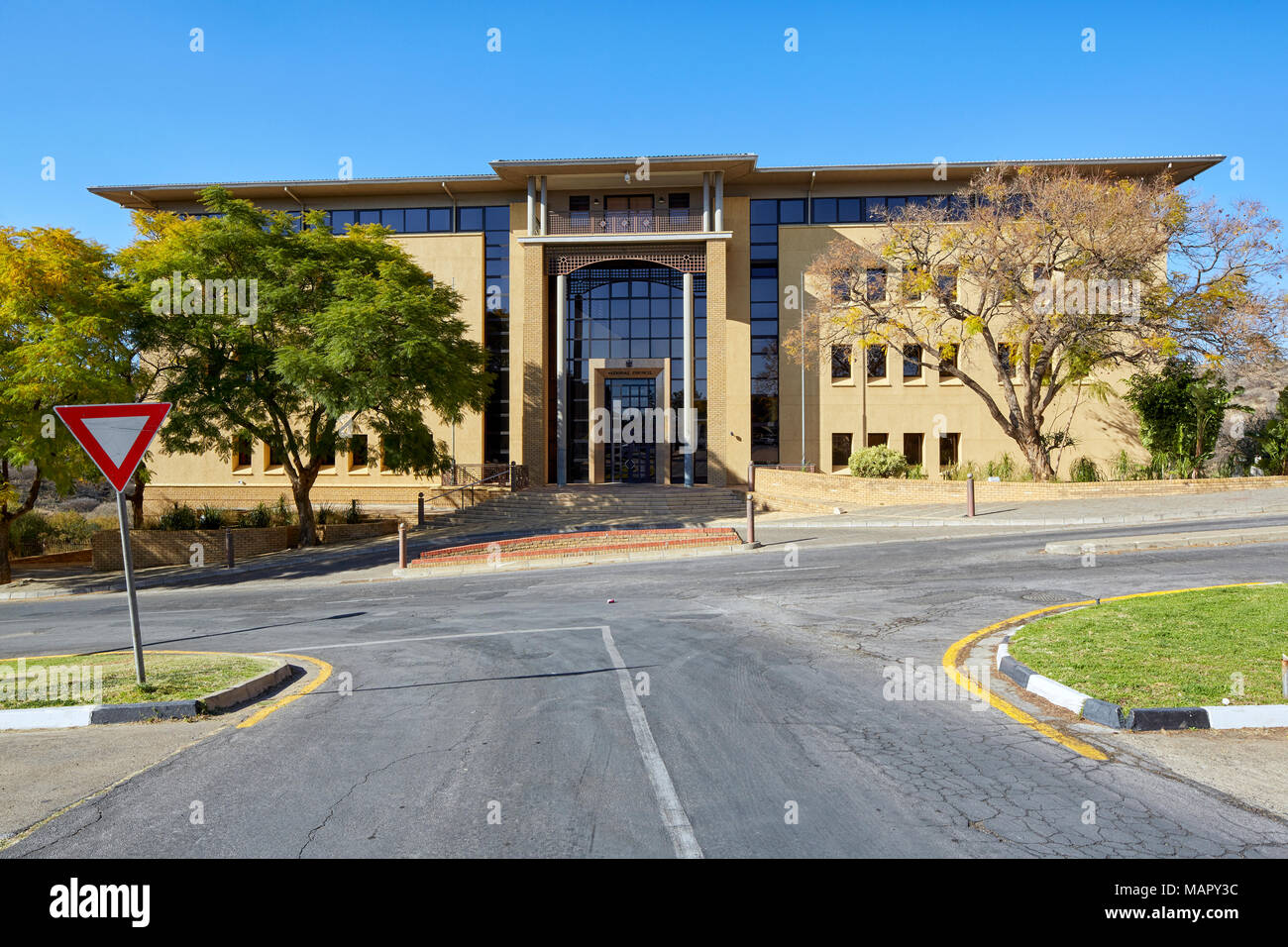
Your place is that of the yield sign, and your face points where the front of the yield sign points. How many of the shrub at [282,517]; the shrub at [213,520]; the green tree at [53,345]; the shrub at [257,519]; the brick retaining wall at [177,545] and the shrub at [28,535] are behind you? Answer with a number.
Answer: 6

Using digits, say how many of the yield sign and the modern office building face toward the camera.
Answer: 2

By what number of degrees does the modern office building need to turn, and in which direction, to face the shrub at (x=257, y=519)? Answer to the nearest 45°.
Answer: approximately 45° to its right

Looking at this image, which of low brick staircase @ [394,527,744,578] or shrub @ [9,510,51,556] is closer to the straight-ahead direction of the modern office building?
the low brick staircase

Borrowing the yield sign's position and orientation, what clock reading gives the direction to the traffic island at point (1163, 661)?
The traffic island is roughly at 10 o'clock from the yield sign.

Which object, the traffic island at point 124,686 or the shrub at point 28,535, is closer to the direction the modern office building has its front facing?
the traffic island

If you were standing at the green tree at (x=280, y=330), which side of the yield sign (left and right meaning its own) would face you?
back

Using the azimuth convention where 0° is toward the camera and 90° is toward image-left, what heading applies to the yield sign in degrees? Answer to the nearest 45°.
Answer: approximately 0°

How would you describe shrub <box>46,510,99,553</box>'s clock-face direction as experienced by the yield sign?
The shrub is roughly at 6 o'clock from the yield sign.

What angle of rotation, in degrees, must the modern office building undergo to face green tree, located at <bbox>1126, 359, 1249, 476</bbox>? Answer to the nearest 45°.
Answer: approximately 45° to its left

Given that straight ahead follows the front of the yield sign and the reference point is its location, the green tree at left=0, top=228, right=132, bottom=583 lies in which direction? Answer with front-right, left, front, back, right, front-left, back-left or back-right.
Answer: back
